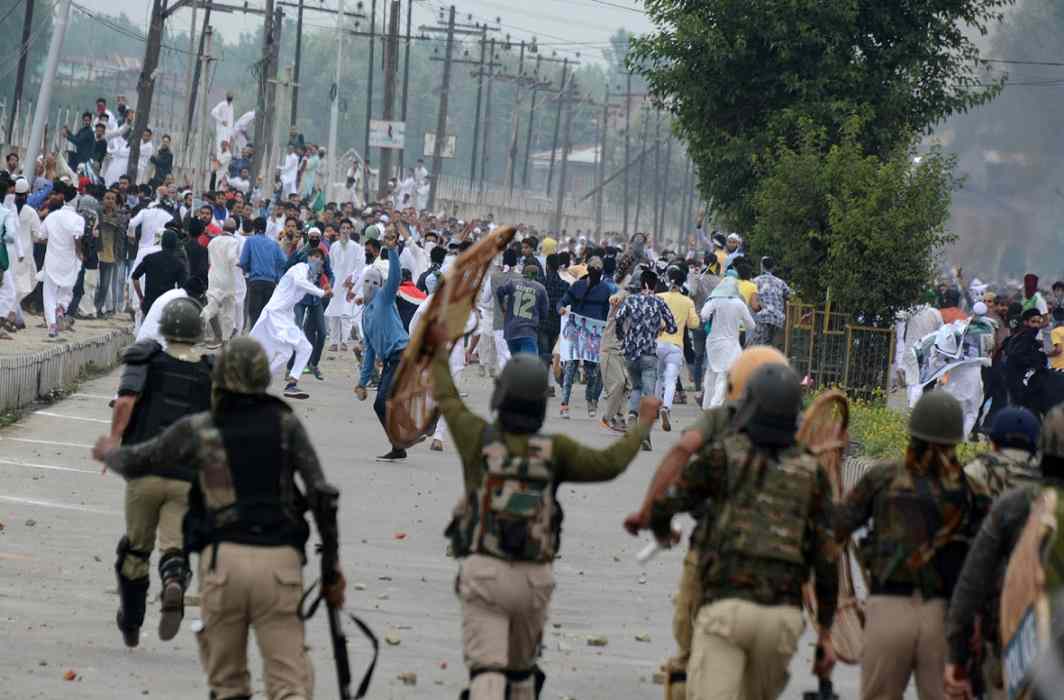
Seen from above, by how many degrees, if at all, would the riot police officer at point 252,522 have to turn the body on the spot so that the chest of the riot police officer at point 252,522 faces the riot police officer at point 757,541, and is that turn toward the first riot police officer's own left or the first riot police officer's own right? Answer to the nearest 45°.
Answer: approximately 90° to the first riot police officer's own right

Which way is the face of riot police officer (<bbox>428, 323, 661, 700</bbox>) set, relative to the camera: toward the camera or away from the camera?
away from the camera

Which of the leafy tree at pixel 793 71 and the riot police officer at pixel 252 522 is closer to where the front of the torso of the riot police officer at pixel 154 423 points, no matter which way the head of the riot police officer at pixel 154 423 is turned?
the leafy tree

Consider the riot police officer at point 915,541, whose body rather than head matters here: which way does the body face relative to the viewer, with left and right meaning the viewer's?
facing away from the viewer

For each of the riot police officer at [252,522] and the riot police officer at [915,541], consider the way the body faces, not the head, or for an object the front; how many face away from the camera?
2

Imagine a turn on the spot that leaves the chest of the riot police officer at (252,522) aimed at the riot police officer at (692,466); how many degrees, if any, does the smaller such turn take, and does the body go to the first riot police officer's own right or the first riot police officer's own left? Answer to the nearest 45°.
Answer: approximately 90° to the first riot police officer's own right

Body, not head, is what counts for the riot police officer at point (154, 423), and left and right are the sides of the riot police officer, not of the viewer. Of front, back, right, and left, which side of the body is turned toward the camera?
back

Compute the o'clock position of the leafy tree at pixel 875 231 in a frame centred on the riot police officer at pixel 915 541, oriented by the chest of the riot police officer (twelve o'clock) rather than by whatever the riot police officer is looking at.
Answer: The leafy tree is roughly at 12 o'clock from the riot police officer.

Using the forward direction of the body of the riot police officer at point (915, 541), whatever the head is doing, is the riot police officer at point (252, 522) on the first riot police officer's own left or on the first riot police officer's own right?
on the first riot police officer's own left

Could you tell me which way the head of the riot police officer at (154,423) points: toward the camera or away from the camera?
away from the camera

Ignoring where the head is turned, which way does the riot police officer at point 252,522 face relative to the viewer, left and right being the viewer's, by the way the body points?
facing away from the viewer

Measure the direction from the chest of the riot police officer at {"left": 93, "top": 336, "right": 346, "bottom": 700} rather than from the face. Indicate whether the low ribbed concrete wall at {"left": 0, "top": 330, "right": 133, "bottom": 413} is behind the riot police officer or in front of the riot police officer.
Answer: in front

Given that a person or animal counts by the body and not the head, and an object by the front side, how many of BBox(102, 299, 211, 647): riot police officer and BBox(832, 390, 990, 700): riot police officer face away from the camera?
2

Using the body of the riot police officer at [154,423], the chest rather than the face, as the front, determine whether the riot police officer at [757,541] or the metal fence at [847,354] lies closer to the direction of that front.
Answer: the metal fence

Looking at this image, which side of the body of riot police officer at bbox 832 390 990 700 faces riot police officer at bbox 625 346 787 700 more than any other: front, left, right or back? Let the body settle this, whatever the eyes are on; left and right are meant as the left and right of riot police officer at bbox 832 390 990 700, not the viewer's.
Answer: left
